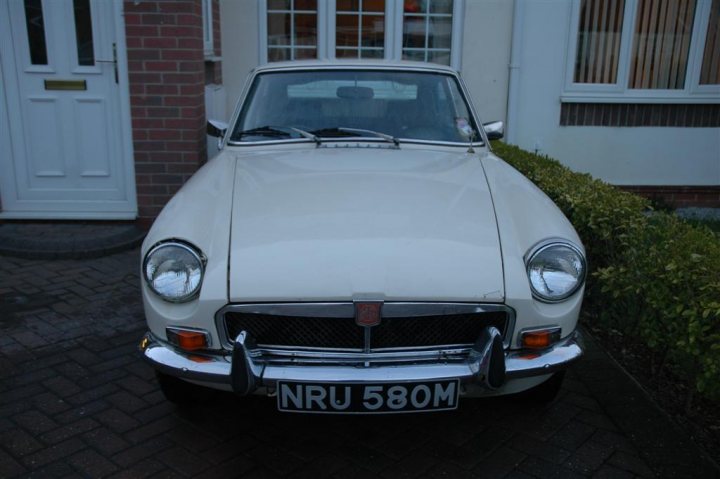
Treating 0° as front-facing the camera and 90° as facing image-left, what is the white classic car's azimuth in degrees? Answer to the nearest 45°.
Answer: approximately 0°

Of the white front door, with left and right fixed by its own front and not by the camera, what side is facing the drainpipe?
left

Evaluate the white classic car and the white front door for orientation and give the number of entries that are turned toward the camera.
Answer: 2

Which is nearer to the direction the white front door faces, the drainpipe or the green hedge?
the green hedge

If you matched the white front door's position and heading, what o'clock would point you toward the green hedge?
The green hedge is roughly at 11 o'clock from the white front door.

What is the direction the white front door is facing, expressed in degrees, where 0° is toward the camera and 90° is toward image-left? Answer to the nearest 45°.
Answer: approximately 0°

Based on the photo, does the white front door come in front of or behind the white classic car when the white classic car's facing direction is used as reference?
behind

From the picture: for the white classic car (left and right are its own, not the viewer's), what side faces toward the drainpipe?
back
